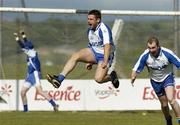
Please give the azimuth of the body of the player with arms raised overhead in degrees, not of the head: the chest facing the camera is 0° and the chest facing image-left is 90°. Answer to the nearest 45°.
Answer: approximately 90°

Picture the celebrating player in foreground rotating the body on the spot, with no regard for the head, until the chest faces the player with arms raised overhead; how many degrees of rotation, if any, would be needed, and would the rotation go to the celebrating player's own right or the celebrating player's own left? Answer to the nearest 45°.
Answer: approximately 135° to the celebrating player's own right

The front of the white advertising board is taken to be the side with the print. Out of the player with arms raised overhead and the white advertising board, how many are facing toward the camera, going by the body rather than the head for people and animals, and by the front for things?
1

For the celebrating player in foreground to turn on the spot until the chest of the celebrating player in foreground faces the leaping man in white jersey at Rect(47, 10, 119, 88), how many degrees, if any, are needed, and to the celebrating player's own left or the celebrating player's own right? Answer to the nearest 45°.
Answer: approximately 90° to the celebrating player's own right

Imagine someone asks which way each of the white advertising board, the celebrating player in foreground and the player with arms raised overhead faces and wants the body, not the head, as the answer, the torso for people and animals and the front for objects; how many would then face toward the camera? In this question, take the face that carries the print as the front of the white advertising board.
2

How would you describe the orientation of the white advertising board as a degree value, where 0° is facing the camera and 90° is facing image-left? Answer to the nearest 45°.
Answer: approximately 0°

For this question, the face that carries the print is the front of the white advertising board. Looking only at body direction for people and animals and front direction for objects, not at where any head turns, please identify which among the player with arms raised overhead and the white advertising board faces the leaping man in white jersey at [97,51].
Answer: the white advertising board

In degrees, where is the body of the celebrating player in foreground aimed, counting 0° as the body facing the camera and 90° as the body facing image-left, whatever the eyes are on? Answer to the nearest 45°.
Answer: approximately 0°
